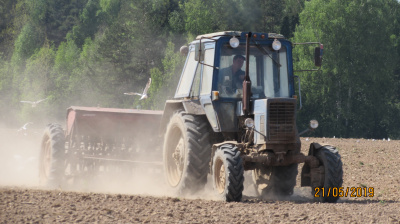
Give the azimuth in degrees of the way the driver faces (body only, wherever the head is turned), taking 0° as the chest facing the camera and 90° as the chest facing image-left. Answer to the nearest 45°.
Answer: approximately 315°

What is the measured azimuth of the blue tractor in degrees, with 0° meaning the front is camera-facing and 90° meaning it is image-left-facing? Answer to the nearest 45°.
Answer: approximately 315°
